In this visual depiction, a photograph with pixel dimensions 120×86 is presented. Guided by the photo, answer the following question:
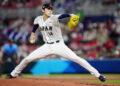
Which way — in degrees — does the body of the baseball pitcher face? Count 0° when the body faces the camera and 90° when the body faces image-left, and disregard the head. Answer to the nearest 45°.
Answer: approximately 0°
